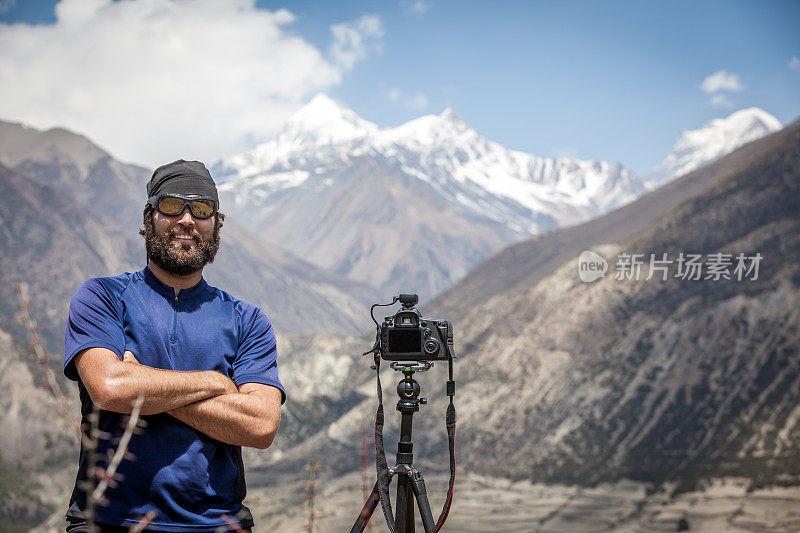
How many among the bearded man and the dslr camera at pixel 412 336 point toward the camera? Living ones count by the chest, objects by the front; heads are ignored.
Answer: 1

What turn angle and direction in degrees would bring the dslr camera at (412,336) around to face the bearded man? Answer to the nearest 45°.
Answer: approximately 135° to its left

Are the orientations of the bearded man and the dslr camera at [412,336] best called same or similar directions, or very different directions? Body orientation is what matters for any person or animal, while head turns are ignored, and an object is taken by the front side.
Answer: very different directions

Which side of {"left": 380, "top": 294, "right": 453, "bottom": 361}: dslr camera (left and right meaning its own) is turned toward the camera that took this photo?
back

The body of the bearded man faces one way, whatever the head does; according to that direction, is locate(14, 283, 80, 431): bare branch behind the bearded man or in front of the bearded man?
in front

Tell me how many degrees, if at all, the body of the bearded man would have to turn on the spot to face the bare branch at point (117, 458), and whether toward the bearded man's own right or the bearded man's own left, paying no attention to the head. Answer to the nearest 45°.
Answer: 0° — they already face it

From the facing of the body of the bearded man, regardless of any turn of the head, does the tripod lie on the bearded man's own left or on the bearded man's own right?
on the bearded man's own left

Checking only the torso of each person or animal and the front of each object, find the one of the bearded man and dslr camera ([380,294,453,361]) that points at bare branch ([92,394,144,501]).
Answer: the bearded man

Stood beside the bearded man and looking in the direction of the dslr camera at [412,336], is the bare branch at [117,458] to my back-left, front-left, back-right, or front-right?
back-right

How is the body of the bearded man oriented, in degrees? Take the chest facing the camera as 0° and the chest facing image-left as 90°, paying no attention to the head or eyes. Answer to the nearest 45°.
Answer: approximately 0°

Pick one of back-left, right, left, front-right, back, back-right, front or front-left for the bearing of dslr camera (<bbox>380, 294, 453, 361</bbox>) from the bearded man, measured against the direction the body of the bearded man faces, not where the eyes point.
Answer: back-left

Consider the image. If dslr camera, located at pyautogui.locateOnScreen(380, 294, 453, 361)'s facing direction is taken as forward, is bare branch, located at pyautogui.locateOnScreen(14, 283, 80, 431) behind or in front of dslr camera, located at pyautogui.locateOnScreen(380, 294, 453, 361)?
behind

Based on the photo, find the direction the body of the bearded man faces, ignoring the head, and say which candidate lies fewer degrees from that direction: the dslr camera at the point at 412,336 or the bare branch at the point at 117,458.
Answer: the bare branch
